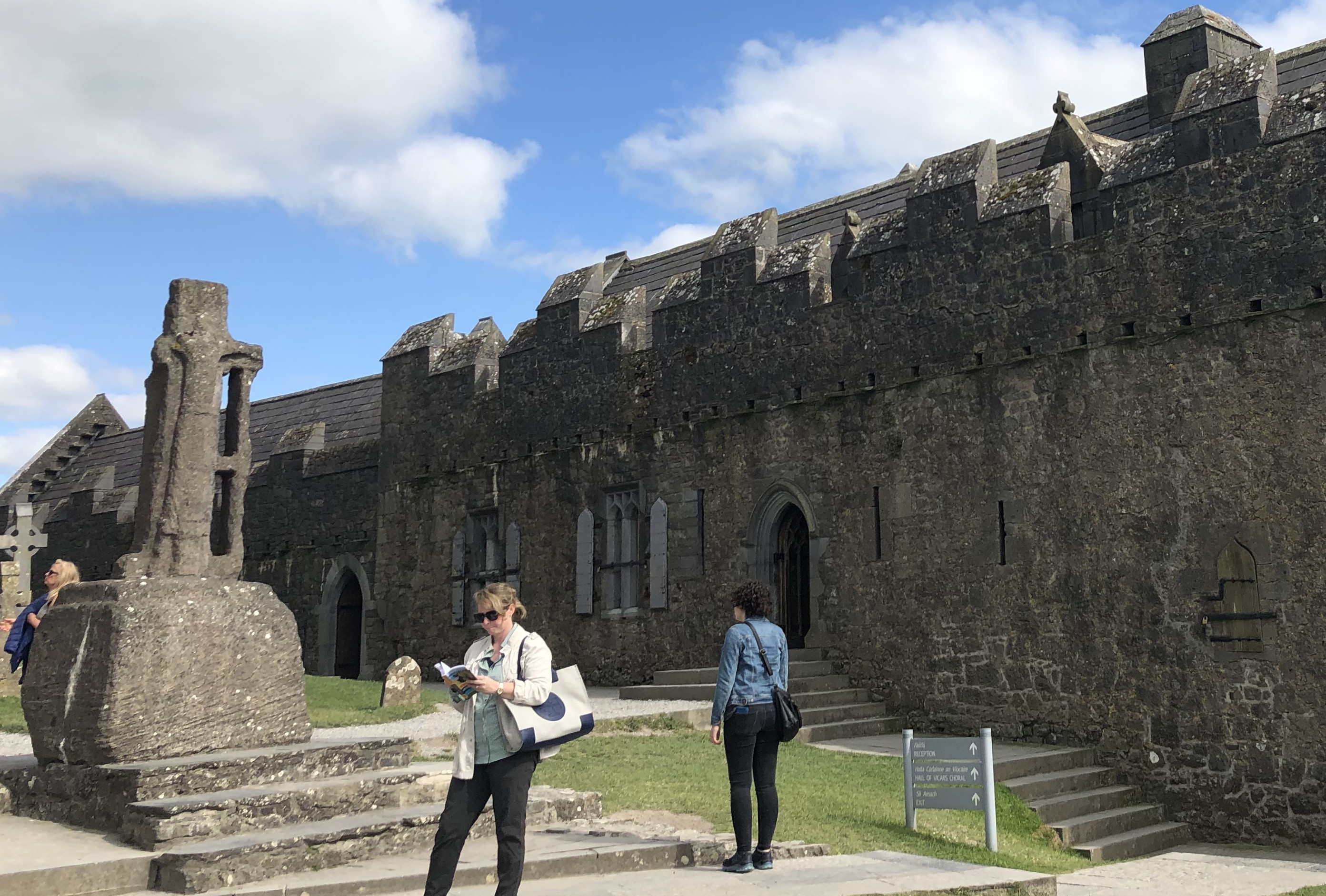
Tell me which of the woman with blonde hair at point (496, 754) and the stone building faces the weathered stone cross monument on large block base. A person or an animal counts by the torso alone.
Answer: the stone building

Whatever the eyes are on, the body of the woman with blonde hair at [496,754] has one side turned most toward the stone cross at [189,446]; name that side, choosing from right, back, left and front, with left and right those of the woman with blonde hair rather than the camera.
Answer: right

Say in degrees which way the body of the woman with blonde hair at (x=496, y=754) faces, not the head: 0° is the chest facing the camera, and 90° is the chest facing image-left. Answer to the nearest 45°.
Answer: approximately 45°

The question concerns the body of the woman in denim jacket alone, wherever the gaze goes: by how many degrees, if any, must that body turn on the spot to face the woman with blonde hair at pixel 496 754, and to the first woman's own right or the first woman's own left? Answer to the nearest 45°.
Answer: approximately 90° to the first woman's own left

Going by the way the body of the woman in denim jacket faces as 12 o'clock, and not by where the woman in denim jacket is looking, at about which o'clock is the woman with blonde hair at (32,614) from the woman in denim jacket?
The woman with blonde hair is roughly at 11 o'clock from the woman in denim jacket.

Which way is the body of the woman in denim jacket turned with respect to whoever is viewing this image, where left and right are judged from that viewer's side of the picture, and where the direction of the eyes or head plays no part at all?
facing away from the viewer and to the left of the viewer

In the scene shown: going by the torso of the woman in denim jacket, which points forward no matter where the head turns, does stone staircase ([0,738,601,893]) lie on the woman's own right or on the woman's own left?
on the woman's own left

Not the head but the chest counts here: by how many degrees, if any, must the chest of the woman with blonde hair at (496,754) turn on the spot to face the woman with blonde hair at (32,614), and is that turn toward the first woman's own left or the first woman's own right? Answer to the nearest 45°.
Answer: approximately 90° to the first woman's own right

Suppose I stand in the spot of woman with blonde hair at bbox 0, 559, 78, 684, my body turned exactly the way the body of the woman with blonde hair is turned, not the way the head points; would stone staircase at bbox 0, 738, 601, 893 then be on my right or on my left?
on my left

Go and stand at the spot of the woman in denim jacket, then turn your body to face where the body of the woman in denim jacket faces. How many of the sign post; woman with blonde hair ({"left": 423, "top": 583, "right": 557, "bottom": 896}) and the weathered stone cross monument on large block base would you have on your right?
1
